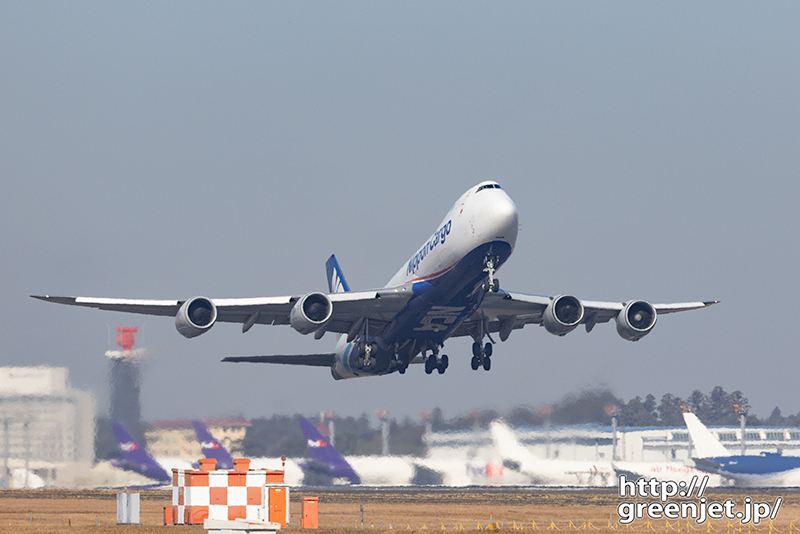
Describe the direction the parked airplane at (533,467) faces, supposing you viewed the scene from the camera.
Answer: facing to the right of the viewer

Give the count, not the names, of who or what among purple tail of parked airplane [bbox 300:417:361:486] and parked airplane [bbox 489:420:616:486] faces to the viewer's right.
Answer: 2

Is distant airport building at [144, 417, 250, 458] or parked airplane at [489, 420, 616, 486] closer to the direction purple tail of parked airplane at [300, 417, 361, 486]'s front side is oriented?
the parked airplane

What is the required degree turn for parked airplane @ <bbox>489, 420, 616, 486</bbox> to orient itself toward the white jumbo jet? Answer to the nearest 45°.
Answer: approximately 90° to its right

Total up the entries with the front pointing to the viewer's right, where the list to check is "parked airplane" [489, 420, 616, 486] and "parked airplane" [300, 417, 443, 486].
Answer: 2

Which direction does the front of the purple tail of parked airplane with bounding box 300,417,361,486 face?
to the viewer's right

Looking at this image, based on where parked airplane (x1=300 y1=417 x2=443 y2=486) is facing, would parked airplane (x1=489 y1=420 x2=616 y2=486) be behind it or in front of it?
in front

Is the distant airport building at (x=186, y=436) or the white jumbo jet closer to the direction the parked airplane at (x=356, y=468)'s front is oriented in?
the white jumbo jet

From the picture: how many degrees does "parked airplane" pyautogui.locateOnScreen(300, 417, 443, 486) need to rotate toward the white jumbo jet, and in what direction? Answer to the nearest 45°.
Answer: approximately 90° to its right

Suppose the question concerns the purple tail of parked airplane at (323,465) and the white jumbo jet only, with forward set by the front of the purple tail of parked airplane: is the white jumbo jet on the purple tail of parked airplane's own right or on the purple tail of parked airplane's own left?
on the purple tail of parked airplane's own right

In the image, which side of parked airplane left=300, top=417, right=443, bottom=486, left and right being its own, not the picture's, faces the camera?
right

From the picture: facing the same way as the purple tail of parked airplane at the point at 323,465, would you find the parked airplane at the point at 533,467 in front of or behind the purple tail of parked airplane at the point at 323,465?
in front
